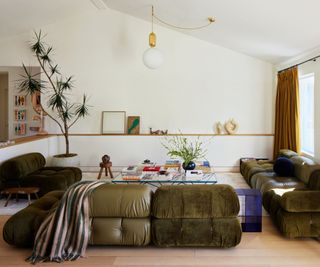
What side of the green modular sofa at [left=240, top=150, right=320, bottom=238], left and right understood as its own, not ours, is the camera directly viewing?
left

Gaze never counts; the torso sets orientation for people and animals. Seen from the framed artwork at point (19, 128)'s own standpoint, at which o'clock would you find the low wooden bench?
The low wooden bench is roughly at 12 o'clock from the framed artwork.

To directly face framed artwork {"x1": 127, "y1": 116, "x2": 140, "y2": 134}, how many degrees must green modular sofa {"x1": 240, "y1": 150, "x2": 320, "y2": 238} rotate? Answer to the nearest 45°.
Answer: approximately 45° to its right

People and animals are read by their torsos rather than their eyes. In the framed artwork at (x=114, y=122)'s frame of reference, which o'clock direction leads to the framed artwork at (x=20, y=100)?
the framed artwork at (x=20, y=100) is roughly at 4 o'clock from the framed artwork at (x=114, y=122).

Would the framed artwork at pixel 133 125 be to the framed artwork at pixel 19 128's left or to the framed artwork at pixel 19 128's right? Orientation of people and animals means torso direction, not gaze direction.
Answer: on its left

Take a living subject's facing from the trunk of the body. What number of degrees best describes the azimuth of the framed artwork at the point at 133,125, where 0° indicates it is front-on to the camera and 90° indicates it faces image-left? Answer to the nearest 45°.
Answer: approximately 0°

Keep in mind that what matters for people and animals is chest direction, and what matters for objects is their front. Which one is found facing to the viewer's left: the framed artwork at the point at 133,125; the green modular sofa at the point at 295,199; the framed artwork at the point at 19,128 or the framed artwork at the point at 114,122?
the green modular sofa

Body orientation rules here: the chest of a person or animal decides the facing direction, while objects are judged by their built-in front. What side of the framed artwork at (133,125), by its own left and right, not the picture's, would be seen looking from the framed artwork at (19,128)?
right
